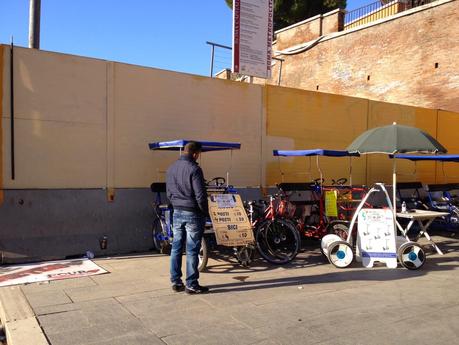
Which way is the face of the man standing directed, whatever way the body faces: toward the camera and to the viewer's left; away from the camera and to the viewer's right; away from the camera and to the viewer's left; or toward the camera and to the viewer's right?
away from the camera and to the viewer's right

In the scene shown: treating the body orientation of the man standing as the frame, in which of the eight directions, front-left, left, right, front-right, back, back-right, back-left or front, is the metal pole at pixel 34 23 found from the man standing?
left

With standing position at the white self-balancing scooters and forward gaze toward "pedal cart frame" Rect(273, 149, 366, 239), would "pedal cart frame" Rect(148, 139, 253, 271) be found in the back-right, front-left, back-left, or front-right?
front-left

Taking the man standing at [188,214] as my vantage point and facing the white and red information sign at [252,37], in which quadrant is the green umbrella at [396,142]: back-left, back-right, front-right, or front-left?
front-right

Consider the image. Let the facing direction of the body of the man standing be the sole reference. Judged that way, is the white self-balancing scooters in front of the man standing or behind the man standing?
in front

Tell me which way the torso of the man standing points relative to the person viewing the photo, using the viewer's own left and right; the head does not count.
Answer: facing away from the viewer and to the right of the viewer

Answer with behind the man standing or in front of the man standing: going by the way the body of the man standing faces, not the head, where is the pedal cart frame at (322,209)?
in front

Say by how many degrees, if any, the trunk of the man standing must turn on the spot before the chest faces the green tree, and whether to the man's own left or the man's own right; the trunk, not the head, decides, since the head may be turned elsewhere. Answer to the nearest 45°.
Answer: approximately 45° to the man's own left
